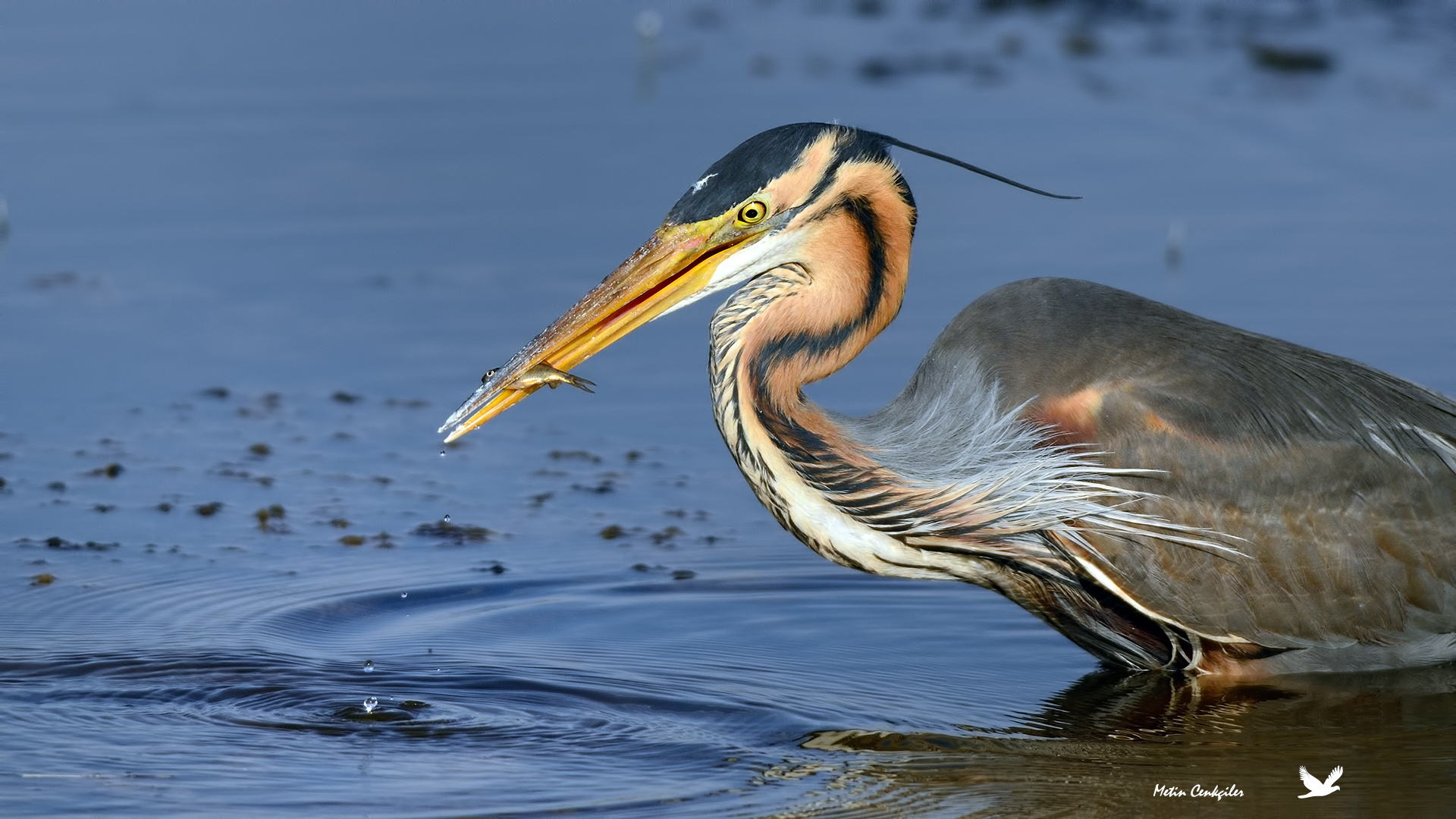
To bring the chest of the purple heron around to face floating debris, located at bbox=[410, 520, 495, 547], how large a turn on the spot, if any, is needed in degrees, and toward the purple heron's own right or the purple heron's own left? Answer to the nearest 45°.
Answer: approximately 45° to the purple heron's own right

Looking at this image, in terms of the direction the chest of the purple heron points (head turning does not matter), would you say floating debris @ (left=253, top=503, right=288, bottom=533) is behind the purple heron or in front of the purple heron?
in front

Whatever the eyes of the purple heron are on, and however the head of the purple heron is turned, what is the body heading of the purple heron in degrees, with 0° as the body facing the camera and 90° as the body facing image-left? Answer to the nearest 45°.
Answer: approximately 90°

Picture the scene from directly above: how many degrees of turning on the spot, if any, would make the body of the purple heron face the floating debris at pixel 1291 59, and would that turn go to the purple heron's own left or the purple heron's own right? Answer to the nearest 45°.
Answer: approximately 90° to the purple heron's own right
